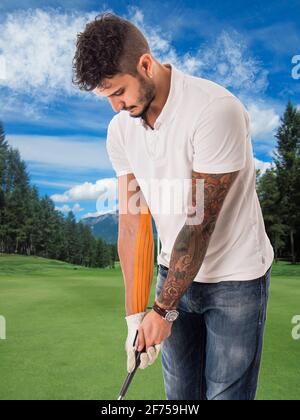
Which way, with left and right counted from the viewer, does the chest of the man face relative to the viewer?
facing the viewer and to the left of the viewer
